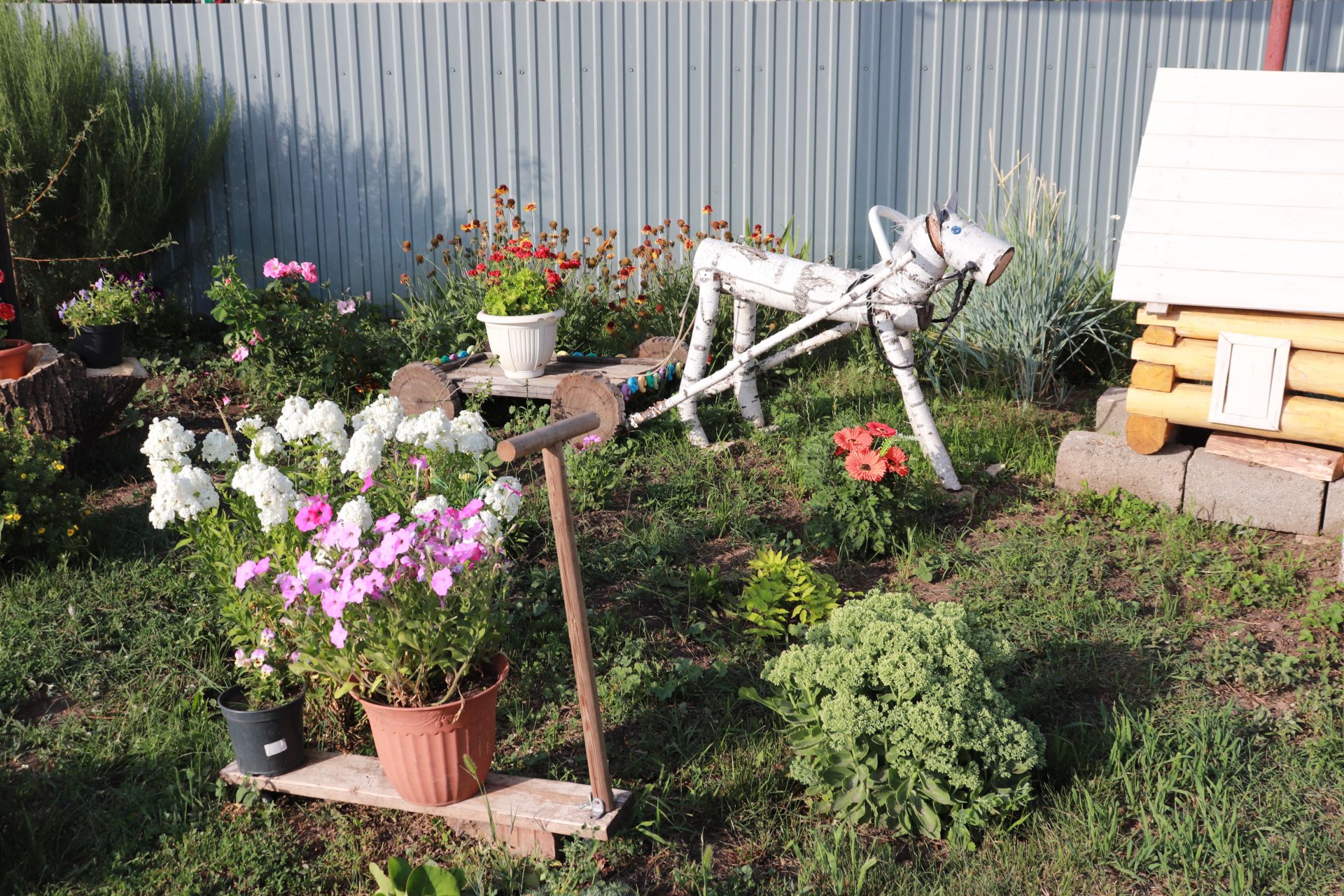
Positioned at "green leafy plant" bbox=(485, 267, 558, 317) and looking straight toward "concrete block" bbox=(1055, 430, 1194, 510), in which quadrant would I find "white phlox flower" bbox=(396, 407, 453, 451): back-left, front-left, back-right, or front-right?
front-right

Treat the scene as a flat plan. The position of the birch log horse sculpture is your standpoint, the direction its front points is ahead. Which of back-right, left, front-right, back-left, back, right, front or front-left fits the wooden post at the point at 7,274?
back-right

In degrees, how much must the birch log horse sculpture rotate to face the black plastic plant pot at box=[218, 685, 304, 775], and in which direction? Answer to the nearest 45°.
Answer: approximately 90° to its right

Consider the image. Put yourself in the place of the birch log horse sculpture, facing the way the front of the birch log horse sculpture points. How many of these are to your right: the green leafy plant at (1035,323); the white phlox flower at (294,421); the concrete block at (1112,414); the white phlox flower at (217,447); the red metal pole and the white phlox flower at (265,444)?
3

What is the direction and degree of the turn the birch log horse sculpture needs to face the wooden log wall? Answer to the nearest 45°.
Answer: approximately 45° to its left

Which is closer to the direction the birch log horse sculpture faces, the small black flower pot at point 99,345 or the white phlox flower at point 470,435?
the white phlox flower

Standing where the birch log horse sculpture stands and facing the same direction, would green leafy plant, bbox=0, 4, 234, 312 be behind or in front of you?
behind

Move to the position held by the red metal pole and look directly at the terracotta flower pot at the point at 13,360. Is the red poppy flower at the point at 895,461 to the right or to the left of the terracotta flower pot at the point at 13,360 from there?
left

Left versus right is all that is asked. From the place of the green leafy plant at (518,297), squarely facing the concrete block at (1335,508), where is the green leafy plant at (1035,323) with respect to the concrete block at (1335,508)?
left

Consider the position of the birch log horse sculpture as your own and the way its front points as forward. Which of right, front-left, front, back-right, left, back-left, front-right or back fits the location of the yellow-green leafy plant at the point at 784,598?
front-right

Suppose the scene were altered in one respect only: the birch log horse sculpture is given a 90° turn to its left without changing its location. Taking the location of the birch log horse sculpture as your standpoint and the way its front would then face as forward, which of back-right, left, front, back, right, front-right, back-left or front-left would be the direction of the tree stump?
back-left

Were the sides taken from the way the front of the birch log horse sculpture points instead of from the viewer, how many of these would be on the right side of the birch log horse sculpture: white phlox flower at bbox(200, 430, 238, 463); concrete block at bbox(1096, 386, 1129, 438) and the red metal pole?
1

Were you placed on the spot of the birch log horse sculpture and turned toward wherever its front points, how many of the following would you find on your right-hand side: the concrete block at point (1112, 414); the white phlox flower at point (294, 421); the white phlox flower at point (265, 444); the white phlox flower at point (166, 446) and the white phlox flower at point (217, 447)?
4

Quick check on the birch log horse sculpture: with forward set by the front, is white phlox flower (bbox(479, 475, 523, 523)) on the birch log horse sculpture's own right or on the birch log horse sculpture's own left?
on the birch log horse sculpture's own right

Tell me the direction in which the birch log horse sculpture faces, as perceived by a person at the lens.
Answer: facing the viewer and to the right of the viewer
